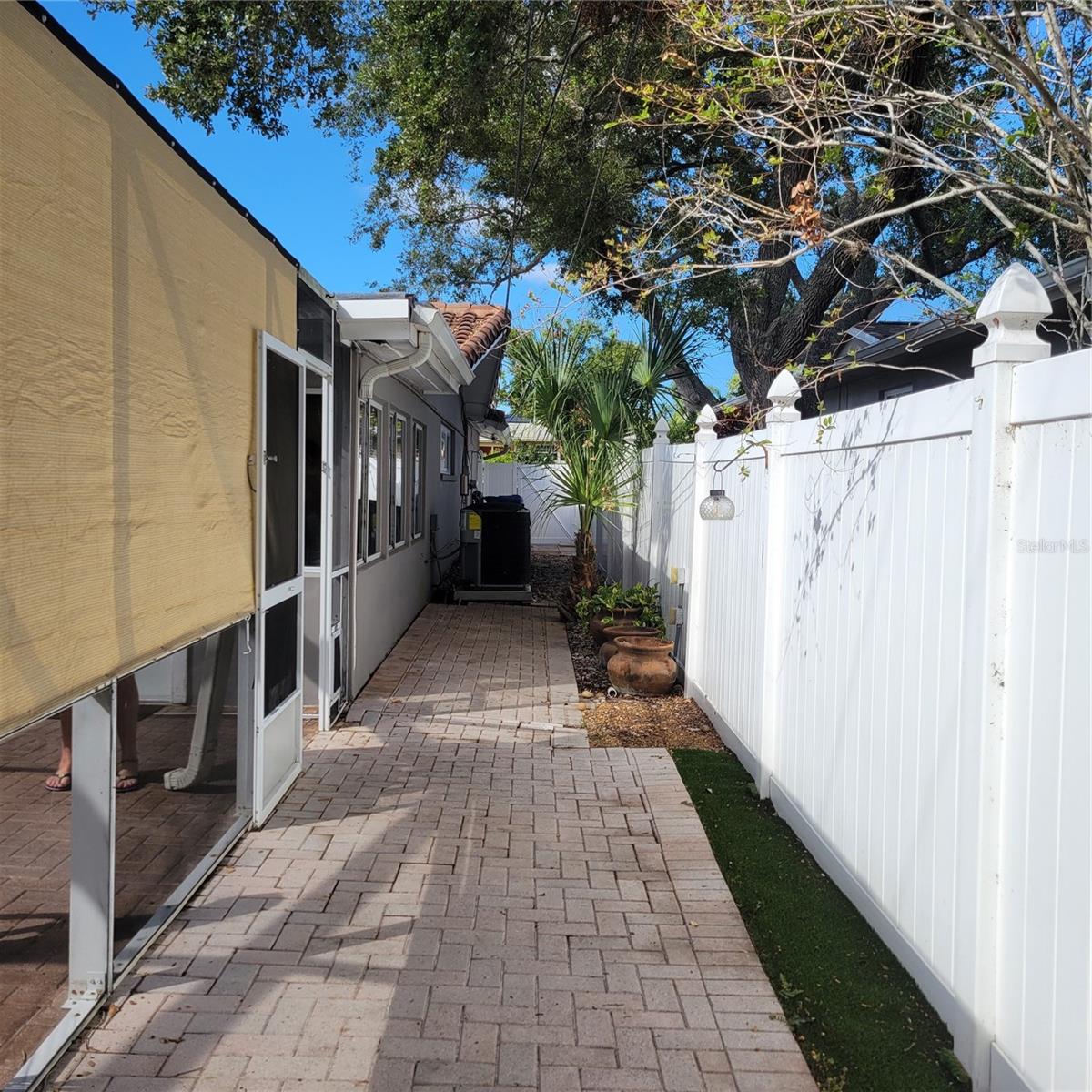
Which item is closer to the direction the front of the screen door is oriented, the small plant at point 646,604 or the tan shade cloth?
the small plant

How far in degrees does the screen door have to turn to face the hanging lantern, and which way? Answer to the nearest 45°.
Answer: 0° — it already faces it

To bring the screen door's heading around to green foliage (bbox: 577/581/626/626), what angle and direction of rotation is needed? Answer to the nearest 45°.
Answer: approximately 45° to its left

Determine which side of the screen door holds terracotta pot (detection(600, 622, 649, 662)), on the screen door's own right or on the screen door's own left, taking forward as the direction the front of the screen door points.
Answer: on the screen door's own left

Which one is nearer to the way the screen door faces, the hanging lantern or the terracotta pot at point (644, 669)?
the hanging lantern

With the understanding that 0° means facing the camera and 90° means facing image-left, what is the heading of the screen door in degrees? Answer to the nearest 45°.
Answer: approximately 270°

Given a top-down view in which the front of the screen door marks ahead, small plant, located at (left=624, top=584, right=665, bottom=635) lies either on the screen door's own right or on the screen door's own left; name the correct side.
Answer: on the screen door's own left

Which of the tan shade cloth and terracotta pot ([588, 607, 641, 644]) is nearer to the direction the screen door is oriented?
the terracotta pot

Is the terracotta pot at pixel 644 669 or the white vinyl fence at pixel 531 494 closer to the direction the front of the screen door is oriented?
the terracotta pot

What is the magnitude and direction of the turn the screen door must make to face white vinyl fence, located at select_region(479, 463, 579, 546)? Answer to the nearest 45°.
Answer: approximately 90° to its left

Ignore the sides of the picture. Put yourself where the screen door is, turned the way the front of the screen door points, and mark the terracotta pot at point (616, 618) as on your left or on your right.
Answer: on your left
